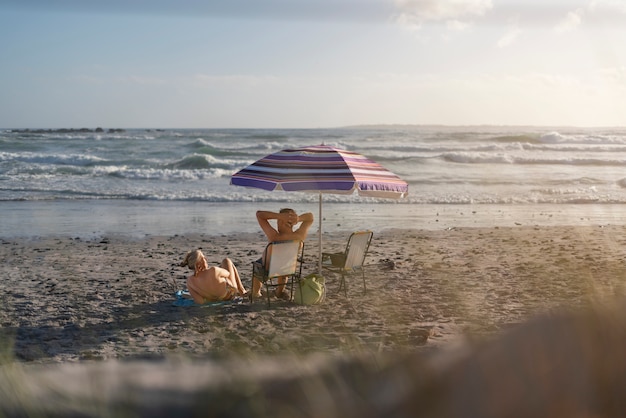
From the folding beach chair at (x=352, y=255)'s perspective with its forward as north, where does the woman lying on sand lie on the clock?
The woman lying on sand is roughly at 10 o'clock from the folding beach chair.

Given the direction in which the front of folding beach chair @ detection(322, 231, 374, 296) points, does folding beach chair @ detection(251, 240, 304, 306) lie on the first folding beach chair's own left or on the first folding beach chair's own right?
on the first folding beach chair's own left

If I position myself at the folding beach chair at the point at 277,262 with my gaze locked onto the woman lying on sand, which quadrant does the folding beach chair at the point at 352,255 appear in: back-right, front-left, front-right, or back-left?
back-right

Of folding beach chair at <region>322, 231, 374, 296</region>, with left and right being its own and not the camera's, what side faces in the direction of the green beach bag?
left

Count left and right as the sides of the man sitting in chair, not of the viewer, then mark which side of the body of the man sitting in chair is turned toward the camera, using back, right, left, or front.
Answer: back

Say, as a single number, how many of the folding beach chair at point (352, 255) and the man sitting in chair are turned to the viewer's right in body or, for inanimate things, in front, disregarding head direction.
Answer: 0

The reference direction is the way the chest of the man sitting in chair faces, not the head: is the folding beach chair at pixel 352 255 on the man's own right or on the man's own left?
on the man's own right

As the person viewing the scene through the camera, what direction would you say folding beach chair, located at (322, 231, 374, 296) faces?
facing away from the viewer and to the left of the viewer
